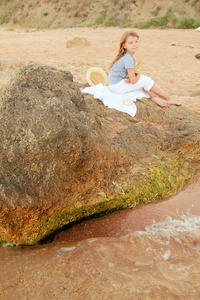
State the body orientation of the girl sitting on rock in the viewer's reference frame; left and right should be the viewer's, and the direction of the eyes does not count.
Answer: facing to the right of the viewer

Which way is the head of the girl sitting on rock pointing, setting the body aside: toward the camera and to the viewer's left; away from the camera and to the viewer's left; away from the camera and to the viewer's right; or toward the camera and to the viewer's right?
toward the camera and to the viewer's right
